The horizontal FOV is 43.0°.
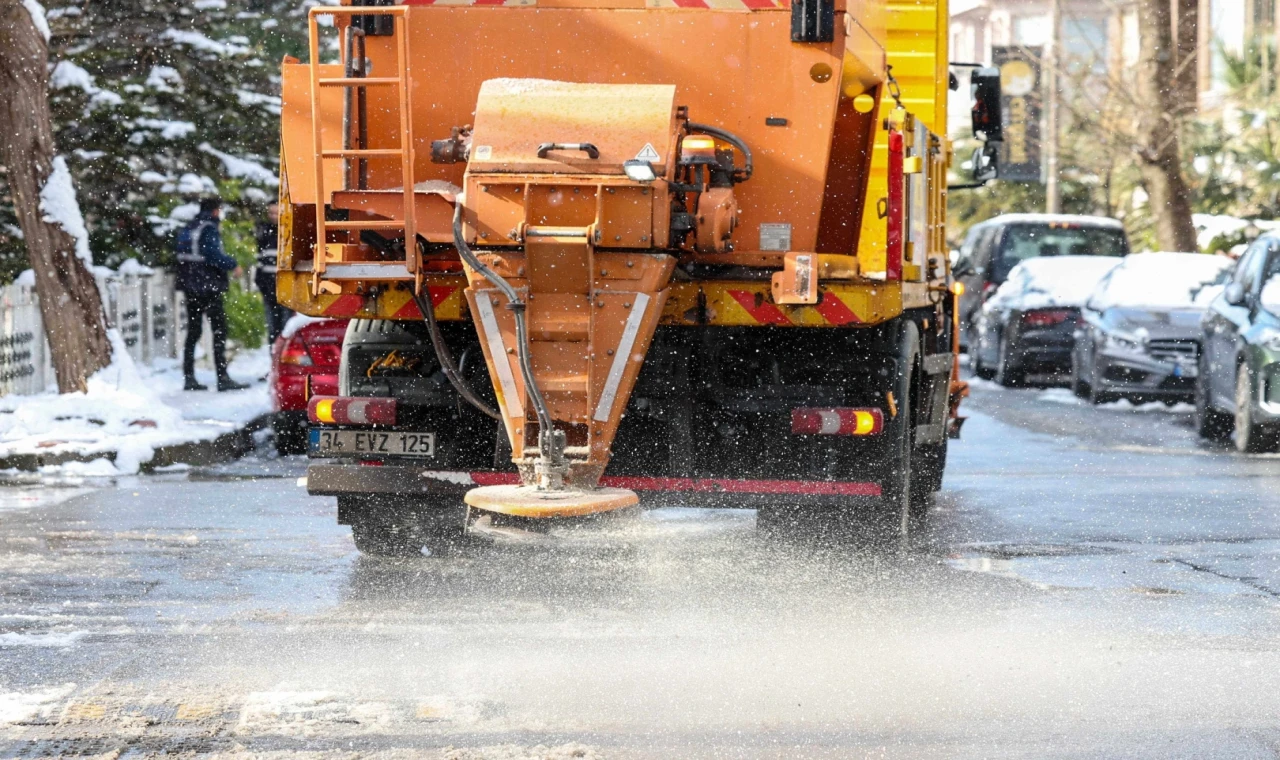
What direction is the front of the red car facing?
away from the camera

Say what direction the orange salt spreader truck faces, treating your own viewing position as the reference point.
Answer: facing away from the viewer
